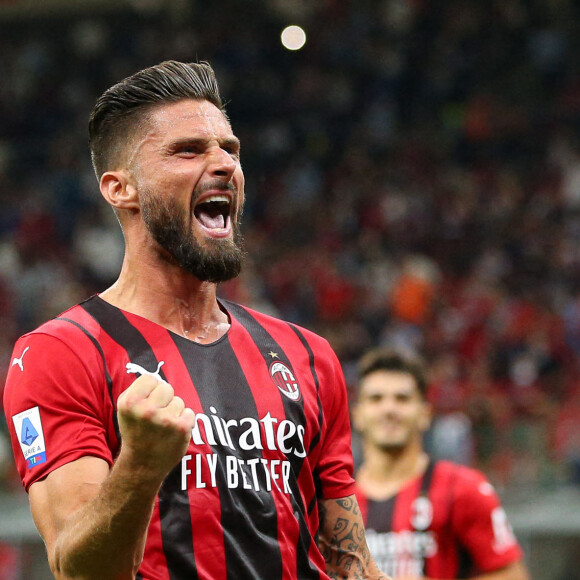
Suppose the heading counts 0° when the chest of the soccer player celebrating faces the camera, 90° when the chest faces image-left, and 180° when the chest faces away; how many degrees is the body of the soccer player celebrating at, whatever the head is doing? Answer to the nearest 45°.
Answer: approximately 315°

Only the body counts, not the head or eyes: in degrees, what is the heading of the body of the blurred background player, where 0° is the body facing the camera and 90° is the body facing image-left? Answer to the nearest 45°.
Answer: approximately 45°

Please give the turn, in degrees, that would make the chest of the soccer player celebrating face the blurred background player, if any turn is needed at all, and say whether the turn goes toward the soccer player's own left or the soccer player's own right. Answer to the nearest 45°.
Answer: approximately 135° to the soccer player's own left
